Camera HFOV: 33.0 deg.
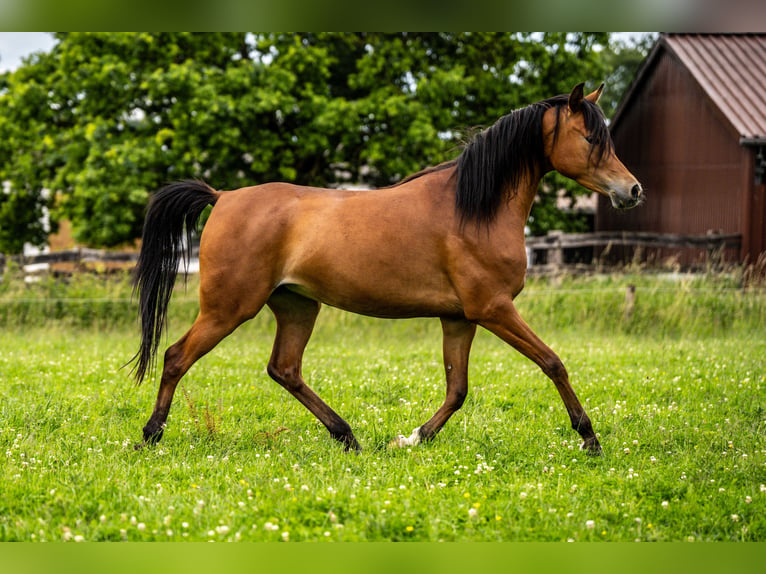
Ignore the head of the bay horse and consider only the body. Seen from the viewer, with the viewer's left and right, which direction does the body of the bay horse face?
facing to the right of the viewer
